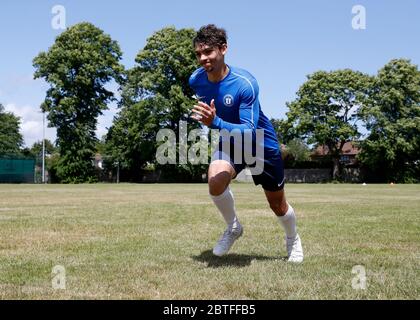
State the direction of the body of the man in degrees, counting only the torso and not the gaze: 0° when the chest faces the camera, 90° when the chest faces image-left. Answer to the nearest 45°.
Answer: approximately 45°
